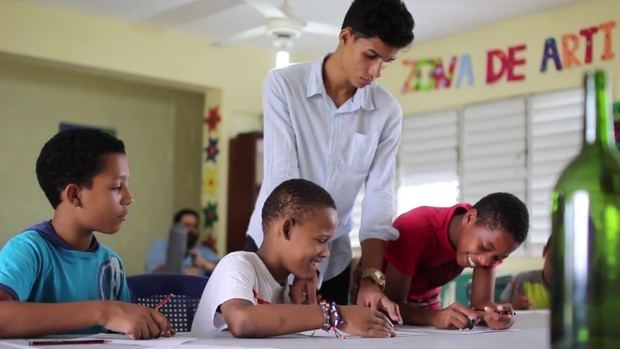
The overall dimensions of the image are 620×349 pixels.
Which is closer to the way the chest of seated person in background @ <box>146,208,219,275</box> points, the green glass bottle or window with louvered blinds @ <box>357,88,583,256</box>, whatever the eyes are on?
the green glass bottle

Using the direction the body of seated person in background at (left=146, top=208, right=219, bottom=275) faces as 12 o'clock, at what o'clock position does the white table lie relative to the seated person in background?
The white table is roughly at 12 o'clock from the seated person in background.

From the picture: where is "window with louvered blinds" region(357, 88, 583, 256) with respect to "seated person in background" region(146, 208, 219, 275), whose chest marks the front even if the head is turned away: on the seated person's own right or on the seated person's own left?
on the seated person's own left

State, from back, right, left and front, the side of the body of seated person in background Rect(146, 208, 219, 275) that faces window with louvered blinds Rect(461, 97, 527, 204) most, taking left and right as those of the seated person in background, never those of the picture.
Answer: left

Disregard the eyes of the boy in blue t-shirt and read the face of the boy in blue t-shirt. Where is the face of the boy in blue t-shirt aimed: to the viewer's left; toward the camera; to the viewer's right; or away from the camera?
to the viewer's right

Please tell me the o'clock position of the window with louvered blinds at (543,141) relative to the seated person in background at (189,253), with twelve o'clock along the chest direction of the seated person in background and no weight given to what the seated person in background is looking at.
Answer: The window with louvered blinds is roughly at 10 o'clock from the seated person in background.
